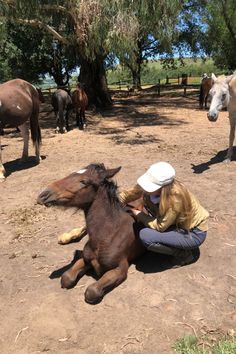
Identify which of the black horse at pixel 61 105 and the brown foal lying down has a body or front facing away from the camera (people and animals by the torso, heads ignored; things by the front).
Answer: the black horse

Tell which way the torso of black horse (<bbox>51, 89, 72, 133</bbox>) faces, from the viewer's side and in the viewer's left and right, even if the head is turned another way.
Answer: facing away from the viewer

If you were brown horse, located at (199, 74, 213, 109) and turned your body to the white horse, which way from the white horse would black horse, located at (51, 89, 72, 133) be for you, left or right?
right

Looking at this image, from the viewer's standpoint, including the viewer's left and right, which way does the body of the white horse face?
facing the viewer and to the left of the viewer

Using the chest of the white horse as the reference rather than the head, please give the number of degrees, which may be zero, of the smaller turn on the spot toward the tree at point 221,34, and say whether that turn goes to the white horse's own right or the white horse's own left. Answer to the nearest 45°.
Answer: approximately 135° to the white horse's own right

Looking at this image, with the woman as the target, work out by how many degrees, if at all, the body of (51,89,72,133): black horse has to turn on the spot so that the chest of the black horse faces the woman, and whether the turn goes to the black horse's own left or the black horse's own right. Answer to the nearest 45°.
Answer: approximately 180°

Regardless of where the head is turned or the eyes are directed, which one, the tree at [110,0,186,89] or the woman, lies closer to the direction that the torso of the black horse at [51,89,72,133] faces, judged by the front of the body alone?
the tree

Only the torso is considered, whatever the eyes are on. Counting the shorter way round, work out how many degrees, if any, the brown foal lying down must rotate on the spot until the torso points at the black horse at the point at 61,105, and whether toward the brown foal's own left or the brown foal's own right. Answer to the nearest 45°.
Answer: approximately 135° to the brown foal's own right

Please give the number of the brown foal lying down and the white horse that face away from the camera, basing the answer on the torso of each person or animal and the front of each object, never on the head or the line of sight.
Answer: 0

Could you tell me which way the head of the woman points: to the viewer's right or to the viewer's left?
to the viewer's left

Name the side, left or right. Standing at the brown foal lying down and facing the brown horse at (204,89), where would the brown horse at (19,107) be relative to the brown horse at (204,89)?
left

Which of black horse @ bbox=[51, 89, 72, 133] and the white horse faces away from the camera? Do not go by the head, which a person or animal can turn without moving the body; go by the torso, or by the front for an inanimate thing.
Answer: the black horse

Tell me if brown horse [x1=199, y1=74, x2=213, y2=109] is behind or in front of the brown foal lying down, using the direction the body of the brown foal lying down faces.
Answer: behind
